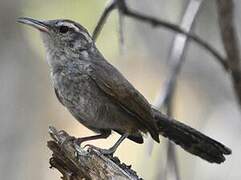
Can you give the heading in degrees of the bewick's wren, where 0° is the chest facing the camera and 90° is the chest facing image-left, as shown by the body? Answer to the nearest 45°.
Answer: approximately 90°
